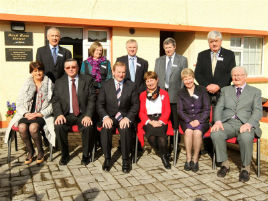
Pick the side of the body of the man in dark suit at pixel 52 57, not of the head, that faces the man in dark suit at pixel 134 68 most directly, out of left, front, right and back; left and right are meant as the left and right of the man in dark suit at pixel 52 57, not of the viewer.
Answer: left

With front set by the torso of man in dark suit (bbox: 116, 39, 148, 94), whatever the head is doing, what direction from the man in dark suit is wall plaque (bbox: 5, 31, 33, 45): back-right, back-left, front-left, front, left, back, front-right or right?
back-right

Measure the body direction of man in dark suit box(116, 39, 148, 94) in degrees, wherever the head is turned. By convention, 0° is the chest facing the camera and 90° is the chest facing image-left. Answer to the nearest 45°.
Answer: approximately 0°

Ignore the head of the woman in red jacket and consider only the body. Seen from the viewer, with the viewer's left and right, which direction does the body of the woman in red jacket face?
facing the viewer

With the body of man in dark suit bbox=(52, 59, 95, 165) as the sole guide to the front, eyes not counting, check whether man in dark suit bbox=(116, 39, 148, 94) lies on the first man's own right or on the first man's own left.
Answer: on the first man's own left

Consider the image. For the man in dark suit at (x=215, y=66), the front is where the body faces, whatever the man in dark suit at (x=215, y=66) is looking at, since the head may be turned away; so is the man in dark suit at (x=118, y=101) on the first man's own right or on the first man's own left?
on the first man's own right

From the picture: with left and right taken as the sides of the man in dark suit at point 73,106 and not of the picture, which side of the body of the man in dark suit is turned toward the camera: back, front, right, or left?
front

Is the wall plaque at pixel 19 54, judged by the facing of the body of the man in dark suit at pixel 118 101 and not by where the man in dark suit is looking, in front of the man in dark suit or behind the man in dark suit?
behind

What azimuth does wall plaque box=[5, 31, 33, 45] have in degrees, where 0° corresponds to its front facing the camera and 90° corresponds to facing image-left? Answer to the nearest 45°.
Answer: approximately 0°

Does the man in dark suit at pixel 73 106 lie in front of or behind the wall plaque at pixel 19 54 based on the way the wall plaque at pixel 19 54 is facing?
in front
